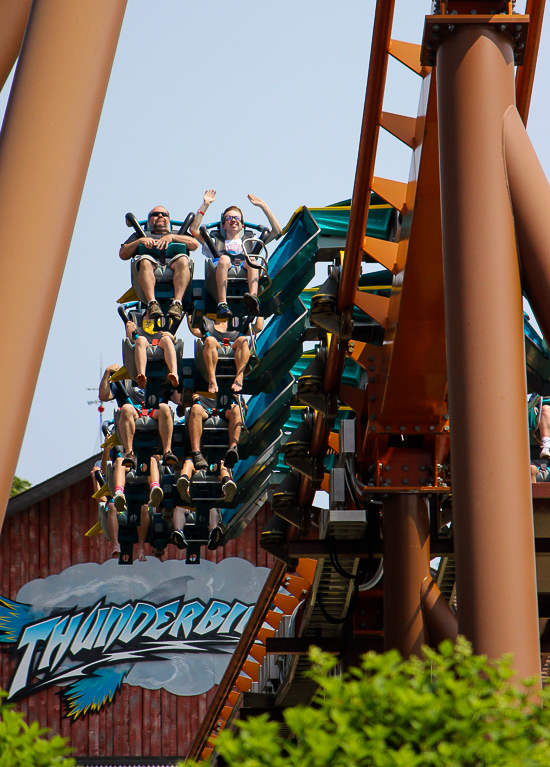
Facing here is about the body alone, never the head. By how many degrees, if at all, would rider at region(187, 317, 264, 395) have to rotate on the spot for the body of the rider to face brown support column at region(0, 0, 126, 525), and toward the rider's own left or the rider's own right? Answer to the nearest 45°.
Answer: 0° — they already face it

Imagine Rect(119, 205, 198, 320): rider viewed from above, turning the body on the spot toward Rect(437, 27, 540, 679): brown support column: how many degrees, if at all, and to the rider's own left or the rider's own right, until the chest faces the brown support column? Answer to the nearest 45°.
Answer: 0° — they already face it

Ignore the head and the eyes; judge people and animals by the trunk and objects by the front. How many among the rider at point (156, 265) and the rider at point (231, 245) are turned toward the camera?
2

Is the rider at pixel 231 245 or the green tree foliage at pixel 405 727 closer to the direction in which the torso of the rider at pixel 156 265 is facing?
the green tree foliage

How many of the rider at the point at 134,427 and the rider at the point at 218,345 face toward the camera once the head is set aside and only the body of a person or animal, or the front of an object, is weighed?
2
